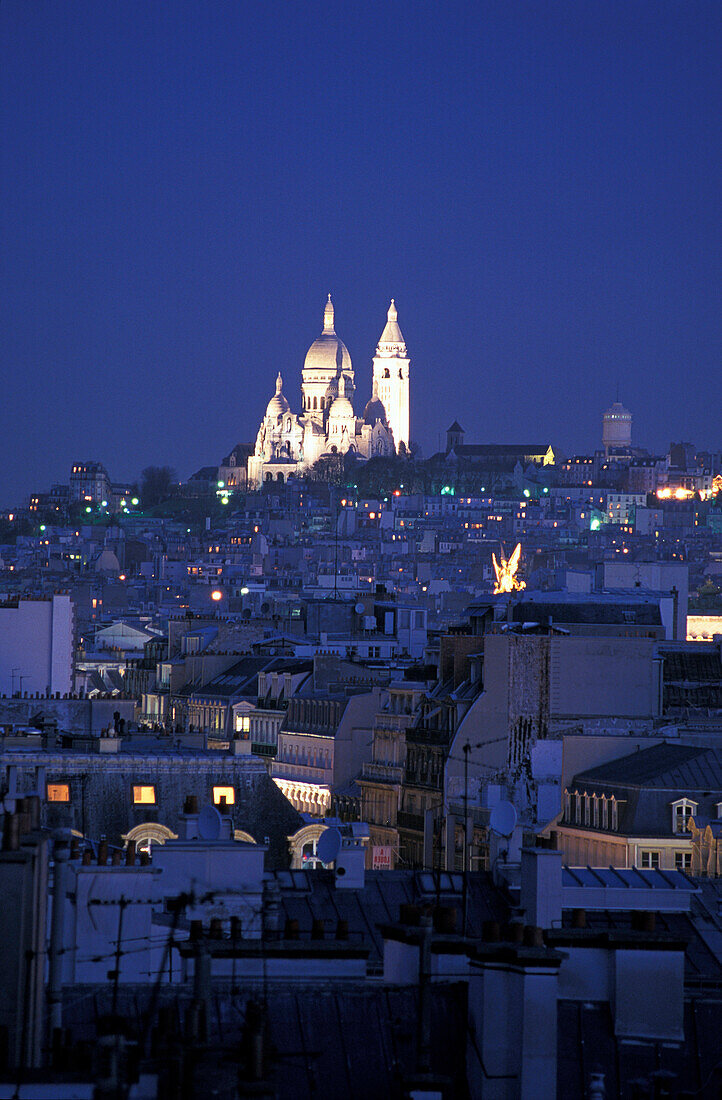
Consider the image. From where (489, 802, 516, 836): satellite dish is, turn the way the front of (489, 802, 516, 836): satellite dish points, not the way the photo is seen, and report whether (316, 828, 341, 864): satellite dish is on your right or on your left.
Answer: on your right

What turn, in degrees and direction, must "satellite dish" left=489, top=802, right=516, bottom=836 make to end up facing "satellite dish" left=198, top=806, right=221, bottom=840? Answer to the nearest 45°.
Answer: approximately 90° to its right
